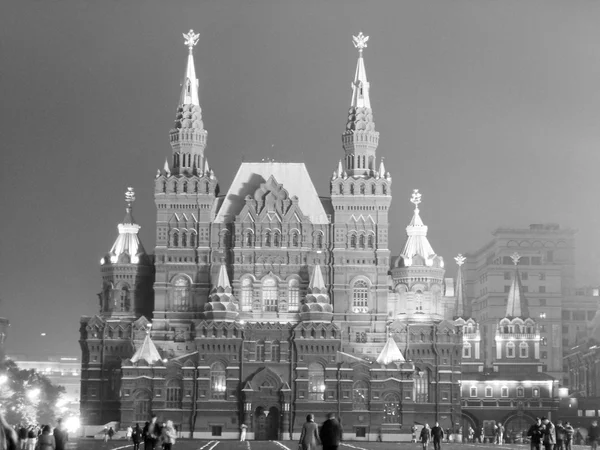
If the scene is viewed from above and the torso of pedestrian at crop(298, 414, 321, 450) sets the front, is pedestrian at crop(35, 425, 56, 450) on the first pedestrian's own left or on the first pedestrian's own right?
on the first pedestrian's own left

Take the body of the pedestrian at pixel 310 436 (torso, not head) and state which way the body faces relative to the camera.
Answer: away from the camera

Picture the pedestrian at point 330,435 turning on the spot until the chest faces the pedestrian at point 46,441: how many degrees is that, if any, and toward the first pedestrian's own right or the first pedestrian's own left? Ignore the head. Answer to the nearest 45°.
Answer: approximately 90° to the first pedestrian's own left

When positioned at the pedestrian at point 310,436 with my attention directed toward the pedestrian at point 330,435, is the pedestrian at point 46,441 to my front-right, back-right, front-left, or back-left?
back-right

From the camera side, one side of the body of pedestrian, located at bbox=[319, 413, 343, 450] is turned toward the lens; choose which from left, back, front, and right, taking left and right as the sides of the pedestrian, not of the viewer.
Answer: back

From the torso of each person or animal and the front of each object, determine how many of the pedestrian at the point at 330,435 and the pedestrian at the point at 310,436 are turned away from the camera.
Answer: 2
